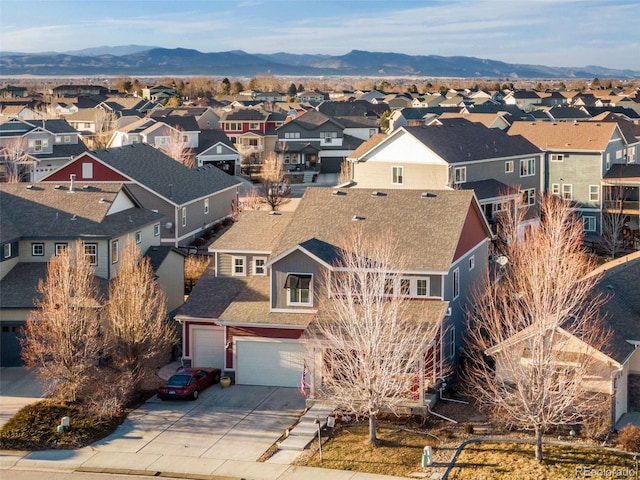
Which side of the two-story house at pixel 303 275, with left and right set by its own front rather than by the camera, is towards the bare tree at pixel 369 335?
front

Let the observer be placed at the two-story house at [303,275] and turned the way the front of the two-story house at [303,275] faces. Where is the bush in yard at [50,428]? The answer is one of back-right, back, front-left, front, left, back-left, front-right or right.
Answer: front-right

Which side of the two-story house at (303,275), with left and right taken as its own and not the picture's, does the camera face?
front

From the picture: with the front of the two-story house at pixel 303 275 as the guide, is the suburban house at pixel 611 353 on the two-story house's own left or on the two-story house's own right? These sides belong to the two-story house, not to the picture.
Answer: on the two-story house's own left

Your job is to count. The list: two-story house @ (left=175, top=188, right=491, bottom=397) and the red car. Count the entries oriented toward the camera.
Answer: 1
